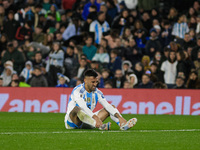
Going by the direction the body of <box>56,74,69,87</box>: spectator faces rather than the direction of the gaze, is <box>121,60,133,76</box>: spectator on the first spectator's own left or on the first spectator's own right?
on the first spectator's own left

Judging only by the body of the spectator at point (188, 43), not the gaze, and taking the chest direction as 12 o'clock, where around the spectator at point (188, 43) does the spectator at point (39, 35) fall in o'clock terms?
the spectator at point (39, 35) is roughly at 3 o'clock from the spectator at point (188, 43).

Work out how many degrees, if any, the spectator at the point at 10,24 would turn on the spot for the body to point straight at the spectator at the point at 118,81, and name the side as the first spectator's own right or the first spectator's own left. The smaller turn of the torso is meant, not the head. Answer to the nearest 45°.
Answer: approximately 45° to the first spectator's own left

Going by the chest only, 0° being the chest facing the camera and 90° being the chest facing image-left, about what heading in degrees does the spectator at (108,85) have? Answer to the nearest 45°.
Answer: approximately 0°

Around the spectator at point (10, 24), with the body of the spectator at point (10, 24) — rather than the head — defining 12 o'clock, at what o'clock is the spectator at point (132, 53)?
the spectator at point (132, 53) is roughly at 10 o'clock from the spectator at point (10, 24).

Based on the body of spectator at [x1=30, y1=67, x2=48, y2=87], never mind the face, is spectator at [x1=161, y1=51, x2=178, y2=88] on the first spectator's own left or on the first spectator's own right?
on the first spectator's own left

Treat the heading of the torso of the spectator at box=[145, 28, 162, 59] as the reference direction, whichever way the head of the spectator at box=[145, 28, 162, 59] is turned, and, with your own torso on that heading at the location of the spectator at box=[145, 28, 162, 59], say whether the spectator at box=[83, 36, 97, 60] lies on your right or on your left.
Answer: on your right

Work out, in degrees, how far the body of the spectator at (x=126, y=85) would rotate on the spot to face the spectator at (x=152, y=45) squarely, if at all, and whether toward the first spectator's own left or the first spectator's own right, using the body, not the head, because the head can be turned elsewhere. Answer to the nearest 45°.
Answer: approximately 135° to the first spectator's own left

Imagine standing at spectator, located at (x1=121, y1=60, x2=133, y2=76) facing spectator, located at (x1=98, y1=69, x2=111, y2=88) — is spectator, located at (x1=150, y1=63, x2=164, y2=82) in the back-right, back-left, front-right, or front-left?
back-left
